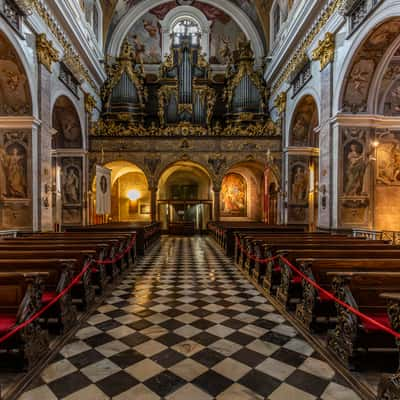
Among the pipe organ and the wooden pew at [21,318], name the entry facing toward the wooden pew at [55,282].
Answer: the pipe organ
